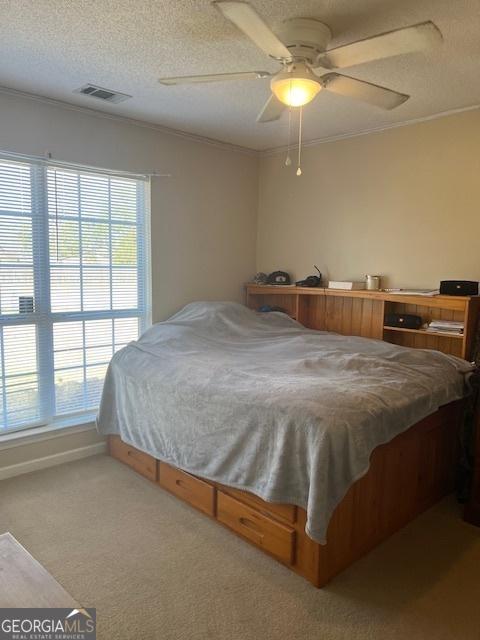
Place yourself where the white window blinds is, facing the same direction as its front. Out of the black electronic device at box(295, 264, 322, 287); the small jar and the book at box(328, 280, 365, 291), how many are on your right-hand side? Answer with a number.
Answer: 0

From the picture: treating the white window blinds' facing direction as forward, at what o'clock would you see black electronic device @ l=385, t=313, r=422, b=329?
The black electronic device is roughly at 11 o'clock from the white window blinds.

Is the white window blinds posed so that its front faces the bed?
yes

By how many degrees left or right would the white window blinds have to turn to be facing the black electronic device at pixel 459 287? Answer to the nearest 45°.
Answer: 0° — it already faces it

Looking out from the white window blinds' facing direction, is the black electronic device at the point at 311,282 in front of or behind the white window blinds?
in front

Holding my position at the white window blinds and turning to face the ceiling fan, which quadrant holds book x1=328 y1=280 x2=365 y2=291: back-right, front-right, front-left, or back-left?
front-left

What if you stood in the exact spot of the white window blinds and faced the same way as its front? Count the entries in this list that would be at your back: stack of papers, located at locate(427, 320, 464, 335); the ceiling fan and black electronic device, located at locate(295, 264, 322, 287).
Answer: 0

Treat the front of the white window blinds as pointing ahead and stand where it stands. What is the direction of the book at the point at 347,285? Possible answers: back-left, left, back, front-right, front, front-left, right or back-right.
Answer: front-left

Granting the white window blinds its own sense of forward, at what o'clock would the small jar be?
The small jar is roughly at 11 o'clock from the white window blinds.

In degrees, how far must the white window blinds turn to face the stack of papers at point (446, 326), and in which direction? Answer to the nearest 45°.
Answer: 0° — it already faces it

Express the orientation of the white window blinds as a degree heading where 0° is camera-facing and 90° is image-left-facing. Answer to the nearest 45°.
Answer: approximately 315°

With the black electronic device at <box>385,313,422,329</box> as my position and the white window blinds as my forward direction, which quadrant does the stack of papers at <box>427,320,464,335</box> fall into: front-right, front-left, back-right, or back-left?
back-left

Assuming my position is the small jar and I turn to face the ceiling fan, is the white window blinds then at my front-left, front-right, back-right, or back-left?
front-right

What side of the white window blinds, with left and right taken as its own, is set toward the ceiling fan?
front
